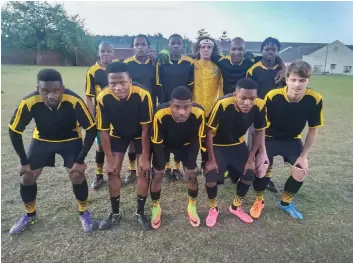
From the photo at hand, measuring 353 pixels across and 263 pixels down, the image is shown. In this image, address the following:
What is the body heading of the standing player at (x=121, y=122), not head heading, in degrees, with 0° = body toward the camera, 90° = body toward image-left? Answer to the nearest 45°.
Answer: approximately 0°

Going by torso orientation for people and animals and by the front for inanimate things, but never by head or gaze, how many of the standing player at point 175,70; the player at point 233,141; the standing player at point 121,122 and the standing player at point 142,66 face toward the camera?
4

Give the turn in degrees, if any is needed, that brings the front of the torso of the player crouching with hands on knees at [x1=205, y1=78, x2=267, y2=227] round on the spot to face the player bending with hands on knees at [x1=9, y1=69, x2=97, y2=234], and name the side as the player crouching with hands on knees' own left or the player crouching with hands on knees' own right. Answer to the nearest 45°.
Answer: approximately 90° to the player crouching with hands on knees' own right

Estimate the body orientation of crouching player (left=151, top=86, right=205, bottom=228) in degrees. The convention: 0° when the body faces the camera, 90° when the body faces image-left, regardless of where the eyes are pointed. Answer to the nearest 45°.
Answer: approximately 0°

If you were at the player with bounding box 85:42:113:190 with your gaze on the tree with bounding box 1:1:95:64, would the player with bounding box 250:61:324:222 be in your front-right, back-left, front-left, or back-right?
back-right

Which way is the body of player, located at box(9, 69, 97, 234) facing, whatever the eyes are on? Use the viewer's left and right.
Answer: facing the viewer

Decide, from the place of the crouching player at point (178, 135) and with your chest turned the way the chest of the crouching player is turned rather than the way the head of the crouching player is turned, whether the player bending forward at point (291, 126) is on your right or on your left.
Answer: on your left

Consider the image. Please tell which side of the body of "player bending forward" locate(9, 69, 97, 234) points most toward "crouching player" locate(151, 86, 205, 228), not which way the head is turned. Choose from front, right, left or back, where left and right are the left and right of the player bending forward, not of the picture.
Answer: left

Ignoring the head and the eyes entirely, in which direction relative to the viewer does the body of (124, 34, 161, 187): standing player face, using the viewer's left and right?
facing the viewer

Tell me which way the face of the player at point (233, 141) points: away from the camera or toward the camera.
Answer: toward the camera

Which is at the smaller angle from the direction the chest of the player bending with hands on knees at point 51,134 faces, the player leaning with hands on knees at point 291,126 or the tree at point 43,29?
the player leaning with hands on knees

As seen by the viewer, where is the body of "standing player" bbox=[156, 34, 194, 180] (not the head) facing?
toward the camera
